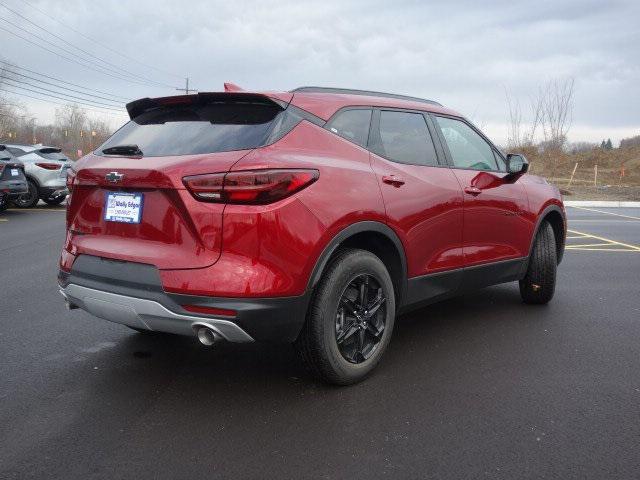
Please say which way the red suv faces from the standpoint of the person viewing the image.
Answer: facing away from the viewer and to the right of the viewer

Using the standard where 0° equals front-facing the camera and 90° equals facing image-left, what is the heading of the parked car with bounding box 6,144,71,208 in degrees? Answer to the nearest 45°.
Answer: approximately 135°

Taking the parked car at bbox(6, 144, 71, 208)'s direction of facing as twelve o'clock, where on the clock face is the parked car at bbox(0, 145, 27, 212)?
the parked car at bbox(0, 145, 27, 212) is roughly at 8 o'clock from the parked car at bbox(6, 144, 71, 208).

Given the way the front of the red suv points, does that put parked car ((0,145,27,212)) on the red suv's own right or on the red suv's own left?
on the red suv's own left
